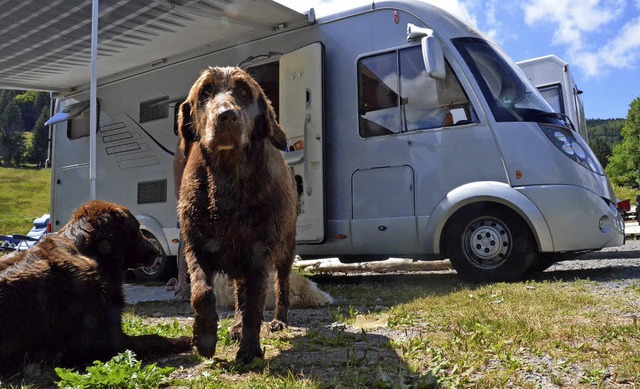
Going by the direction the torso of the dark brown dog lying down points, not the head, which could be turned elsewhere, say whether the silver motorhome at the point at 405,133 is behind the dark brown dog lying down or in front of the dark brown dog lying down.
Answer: in front

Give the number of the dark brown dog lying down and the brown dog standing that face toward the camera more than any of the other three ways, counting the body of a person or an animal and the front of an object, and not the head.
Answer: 1

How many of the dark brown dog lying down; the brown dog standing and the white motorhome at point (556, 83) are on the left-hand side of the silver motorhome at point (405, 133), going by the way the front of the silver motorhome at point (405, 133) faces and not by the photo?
1

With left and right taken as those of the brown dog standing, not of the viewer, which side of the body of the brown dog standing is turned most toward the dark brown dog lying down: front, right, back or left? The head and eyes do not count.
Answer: right

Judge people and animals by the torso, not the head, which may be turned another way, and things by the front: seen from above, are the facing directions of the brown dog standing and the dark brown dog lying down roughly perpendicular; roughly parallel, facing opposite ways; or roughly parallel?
roughly perpendicular

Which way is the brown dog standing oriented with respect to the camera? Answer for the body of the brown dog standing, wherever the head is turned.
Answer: toward the camera

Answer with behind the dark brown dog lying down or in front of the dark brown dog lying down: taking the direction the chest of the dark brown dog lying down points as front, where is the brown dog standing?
in front

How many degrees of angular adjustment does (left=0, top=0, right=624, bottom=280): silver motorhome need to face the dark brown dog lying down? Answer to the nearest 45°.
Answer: approximately 90° to its right

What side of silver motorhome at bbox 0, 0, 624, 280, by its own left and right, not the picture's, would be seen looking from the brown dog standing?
right

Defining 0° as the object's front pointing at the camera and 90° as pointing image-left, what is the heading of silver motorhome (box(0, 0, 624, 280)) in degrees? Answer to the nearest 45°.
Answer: approximately 315°

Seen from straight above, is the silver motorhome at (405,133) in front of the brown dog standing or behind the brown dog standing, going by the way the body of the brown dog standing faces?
behind

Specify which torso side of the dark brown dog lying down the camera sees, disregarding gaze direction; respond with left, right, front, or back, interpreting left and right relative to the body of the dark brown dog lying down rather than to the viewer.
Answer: right
